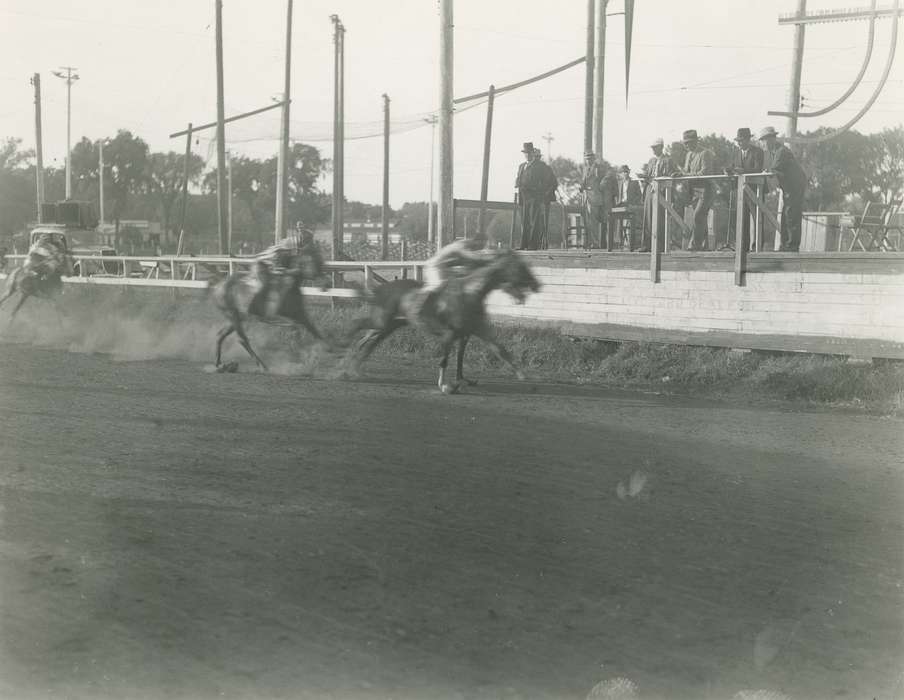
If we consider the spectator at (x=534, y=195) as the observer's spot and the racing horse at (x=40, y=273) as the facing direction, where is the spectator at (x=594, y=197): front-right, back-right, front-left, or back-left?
back-right

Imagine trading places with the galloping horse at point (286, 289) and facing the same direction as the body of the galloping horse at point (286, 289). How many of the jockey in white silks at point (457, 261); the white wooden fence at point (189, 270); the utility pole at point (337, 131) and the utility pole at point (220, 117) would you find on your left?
3

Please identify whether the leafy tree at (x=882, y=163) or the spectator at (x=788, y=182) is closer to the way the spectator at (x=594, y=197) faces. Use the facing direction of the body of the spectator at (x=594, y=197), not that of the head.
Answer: the spectator

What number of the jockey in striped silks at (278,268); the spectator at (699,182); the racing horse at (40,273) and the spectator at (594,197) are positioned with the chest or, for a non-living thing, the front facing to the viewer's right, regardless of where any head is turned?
2

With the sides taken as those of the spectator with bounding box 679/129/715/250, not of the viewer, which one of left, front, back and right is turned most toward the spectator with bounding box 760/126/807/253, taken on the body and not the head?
left

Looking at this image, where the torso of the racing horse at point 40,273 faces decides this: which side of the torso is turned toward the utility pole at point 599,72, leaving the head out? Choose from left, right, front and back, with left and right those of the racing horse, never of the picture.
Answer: front

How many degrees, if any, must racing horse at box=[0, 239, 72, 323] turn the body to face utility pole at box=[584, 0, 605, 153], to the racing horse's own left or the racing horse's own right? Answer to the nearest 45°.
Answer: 0° — it already faces it

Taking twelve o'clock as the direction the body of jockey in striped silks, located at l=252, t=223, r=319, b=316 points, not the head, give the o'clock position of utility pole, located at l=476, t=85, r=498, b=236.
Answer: The utility pole is roughly at 10 o'clock from the jockey in striped silks.

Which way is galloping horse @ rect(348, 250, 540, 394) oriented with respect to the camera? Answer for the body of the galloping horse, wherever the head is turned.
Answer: to the viewer's right

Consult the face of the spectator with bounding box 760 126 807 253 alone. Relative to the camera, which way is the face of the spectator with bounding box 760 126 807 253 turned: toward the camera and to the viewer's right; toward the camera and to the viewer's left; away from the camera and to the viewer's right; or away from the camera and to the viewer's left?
toward the camera and to the viewer's left

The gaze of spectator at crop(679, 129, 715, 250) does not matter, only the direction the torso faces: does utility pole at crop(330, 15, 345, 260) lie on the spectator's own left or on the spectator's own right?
on the spectator's own right

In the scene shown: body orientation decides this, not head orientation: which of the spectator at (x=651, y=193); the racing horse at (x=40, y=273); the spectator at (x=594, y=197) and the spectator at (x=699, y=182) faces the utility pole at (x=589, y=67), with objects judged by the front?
the racing horse

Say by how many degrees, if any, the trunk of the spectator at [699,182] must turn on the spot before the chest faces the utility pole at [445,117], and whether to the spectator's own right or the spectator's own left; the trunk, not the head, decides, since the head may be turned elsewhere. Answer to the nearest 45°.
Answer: approximately 45° to the spectator's own right

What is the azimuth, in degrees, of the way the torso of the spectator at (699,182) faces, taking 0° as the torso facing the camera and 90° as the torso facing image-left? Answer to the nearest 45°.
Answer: approximately 45°

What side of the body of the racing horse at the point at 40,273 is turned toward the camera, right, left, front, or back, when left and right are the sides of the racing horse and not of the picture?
right

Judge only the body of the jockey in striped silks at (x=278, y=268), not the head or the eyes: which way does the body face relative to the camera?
to the viewer's right

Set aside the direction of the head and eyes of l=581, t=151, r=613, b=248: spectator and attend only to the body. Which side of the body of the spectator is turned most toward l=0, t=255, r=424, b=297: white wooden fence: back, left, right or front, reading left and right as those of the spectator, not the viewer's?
right

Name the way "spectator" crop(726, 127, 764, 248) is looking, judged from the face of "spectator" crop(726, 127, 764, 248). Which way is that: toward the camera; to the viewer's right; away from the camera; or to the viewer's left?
toward the camera
